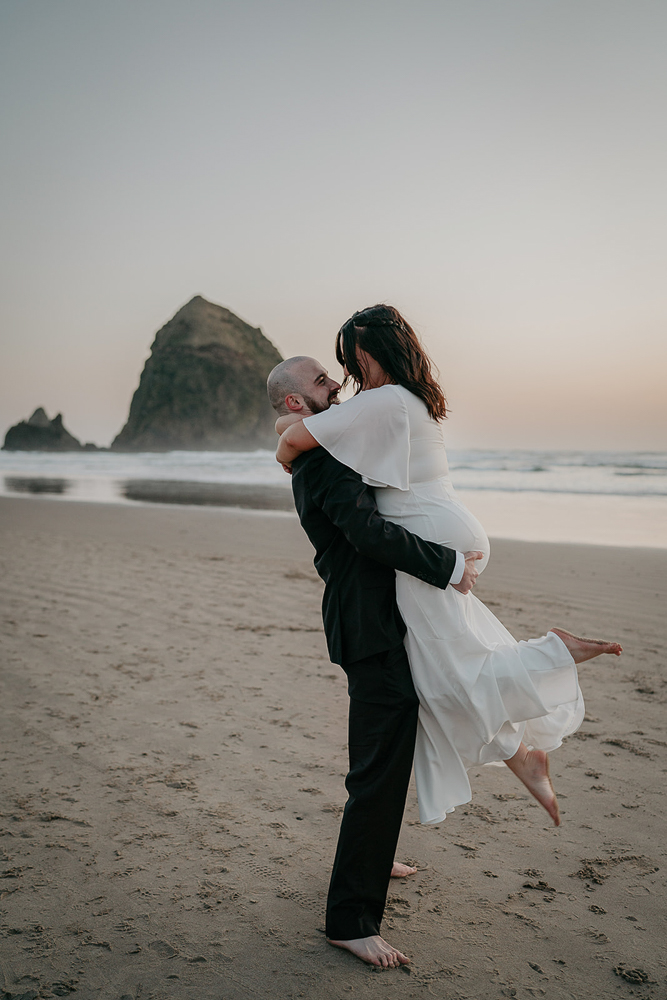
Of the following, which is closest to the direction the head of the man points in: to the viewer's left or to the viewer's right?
to the viewer's right

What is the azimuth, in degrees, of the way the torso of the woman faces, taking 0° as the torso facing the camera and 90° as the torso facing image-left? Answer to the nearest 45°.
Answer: approximately 90°

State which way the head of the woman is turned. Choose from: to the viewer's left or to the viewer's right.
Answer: to the viewer's left

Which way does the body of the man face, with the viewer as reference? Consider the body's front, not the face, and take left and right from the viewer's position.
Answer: facing to the right of the viewer
